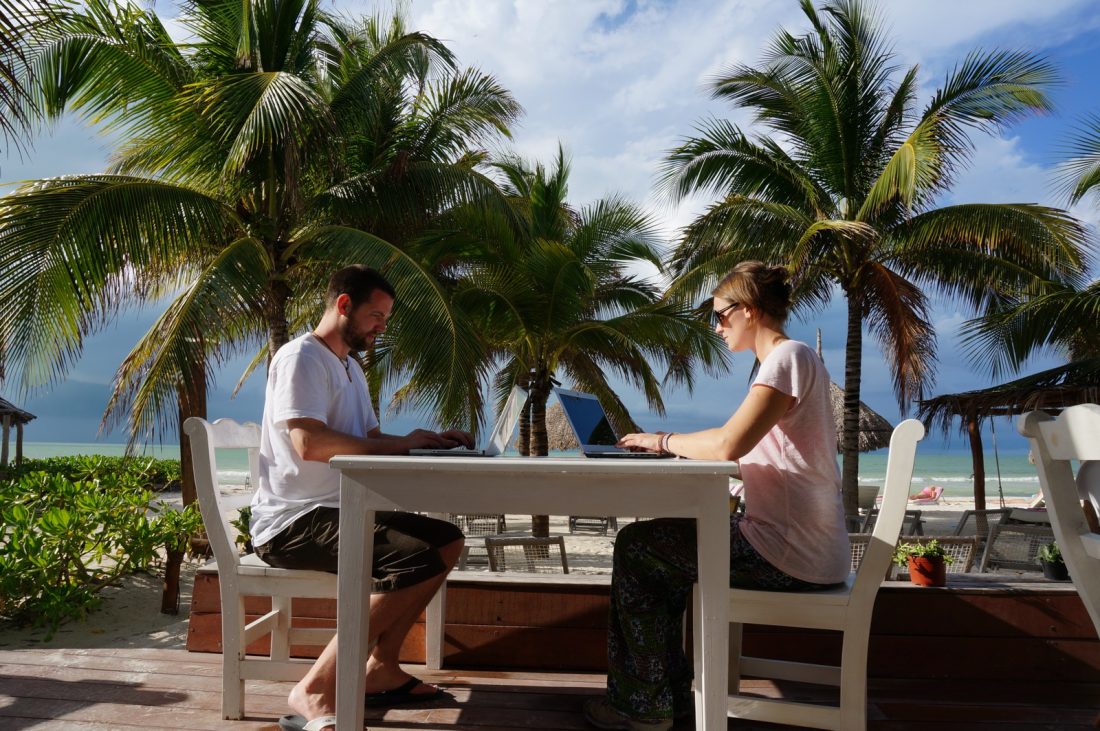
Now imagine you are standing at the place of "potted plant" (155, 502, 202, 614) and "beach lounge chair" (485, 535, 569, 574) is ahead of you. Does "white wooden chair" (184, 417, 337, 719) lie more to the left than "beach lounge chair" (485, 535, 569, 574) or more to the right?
right

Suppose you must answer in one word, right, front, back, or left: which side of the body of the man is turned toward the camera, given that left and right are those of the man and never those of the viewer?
right

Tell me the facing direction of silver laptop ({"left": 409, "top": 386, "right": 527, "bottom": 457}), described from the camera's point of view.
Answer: facing to the left of the viewer

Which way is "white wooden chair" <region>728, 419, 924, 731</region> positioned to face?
to the viewer's left

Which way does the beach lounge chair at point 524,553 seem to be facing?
away from the camera

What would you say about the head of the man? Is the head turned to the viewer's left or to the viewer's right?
to the viewer's right

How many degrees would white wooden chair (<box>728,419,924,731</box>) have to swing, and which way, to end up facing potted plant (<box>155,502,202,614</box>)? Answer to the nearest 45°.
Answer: approximately 45° to its right

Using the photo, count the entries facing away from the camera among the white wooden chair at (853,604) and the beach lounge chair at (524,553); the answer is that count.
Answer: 1

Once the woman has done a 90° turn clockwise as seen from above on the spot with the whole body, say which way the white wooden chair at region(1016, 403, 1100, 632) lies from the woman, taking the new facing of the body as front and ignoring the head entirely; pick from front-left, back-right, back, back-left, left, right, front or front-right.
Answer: right
